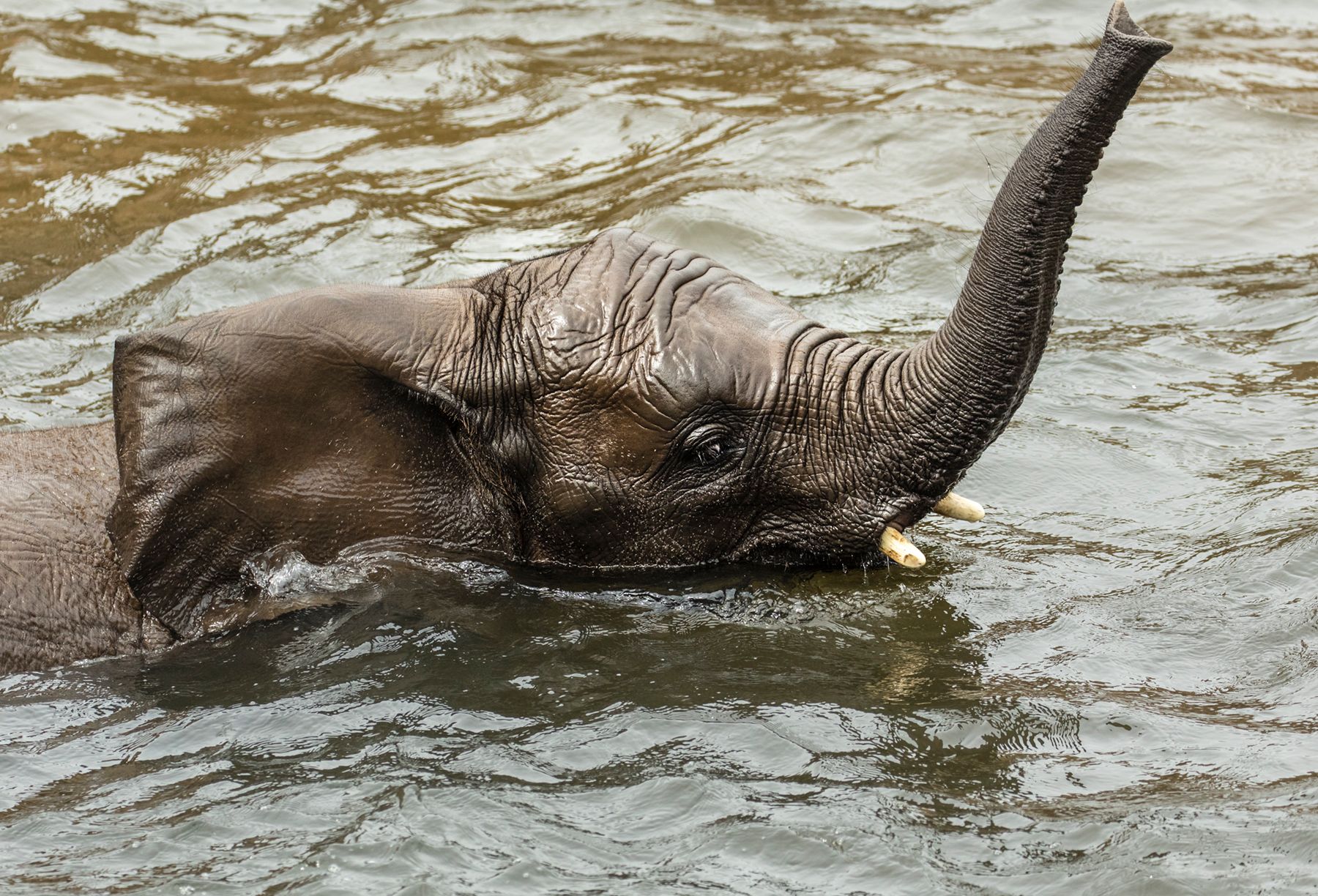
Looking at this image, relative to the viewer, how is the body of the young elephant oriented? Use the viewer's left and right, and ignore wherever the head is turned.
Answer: facing to the right of the viewer
